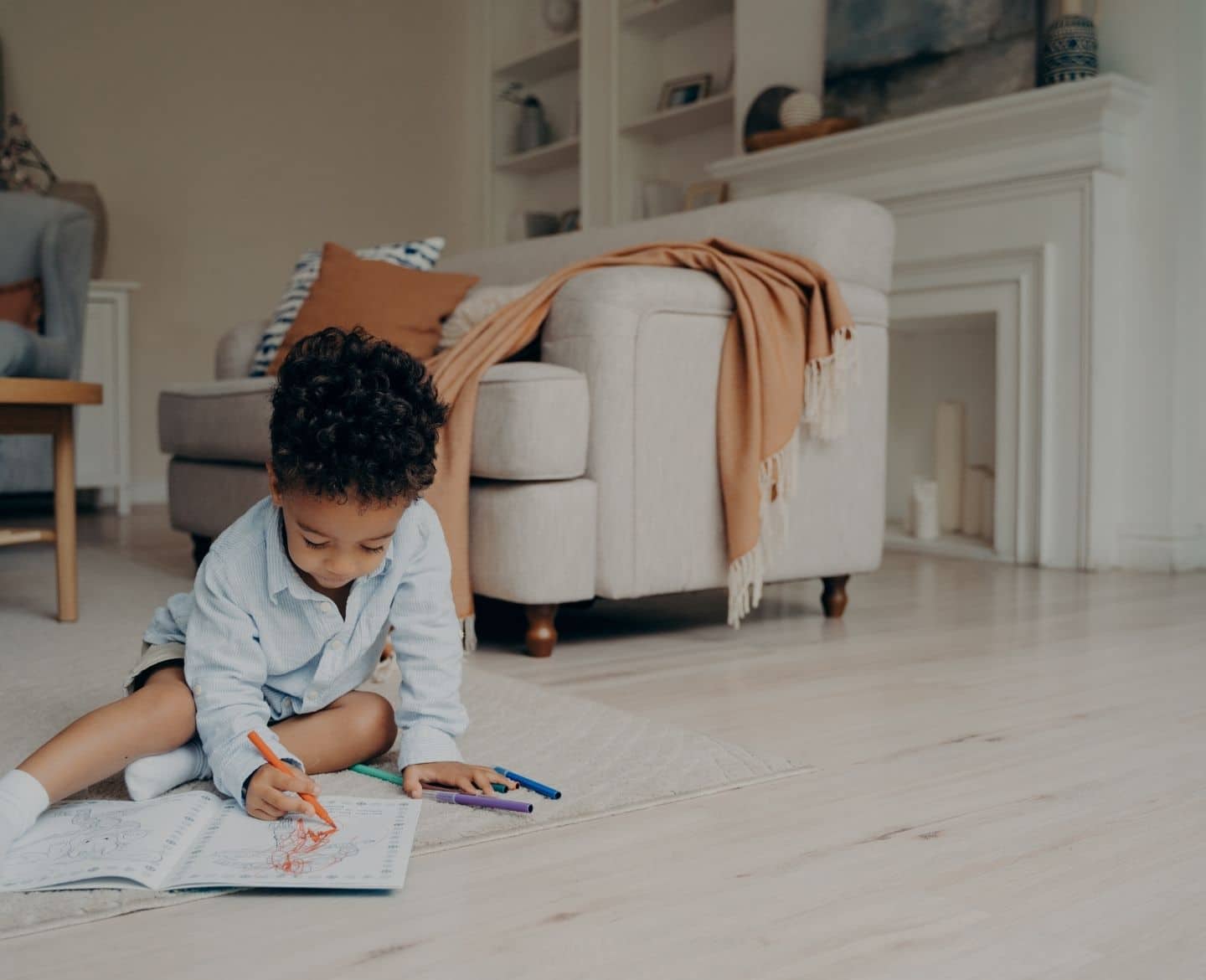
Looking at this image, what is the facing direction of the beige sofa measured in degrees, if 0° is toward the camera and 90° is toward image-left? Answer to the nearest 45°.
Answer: approximately 45°

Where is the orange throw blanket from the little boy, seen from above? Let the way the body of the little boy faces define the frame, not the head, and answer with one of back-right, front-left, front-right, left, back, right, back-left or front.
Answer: back-left

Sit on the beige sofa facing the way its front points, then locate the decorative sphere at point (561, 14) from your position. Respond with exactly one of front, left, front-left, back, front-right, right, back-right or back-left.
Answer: back-right

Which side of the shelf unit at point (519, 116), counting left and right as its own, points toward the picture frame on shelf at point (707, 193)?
left

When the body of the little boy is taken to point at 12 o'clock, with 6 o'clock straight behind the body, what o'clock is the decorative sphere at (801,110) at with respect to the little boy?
The decorative sphere is roughly at 7 o'clock from the little boy.

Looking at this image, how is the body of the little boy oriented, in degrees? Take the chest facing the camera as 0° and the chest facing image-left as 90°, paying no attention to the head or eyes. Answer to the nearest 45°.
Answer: approximately 0°

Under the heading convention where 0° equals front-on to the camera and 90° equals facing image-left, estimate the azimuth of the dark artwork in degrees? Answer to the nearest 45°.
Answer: approximately 45°
